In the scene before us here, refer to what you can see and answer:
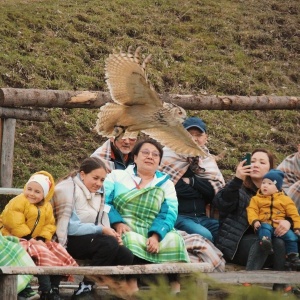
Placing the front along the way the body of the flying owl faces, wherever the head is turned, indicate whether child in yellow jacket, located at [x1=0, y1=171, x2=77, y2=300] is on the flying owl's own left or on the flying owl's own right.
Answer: on the flying owl's own right

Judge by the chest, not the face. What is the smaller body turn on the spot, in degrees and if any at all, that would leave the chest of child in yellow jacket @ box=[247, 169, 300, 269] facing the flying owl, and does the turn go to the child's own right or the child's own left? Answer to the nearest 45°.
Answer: approximately 90° to the child's own right

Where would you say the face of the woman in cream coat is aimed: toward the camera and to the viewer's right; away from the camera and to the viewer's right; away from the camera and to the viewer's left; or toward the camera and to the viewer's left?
toward the camera and to the viewer's right

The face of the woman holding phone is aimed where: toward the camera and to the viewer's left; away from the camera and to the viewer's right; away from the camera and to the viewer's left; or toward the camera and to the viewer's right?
toward the camera and to the viewer's left

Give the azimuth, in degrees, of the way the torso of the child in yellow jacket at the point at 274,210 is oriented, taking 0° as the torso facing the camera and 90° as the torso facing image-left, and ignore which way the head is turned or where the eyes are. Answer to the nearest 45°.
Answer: approximately 0°

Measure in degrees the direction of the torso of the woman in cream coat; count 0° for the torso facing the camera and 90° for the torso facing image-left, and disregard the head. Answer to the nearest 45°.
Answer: approximately 315°

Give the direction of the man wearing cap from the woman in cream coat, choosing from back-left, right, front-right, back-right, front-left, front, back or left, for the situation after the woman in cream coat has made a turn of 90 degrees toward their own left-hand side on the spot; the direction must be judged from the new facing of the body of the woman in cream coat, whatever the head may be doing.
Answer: front
